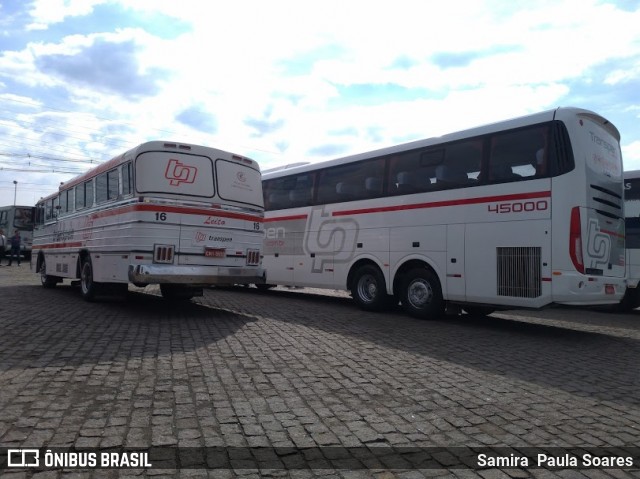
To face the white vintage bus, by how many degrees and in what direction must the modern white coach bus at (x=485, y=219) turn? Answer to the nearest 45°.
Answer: approximately 45° to its left

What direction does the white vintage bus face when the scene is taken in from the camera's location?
facing away from the viewer and to the left of the viewer

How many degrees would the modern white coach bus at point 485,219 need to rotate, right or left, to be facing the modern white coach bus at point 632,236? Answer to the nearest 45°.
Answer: approximately 90° to its right

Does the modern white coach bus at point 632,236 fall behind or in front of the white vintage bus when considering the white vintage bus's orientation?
behind

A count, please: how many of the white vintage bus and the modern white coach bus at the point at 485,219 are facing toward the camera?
0

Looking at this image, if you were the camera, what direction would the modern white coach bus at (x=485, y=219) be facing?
facing away from the viewer and to the left of the viewer

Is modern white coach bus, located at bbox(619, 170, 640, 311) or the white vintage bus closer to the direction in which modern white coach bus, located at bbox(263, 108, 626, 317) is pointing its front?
the white vintage bus
